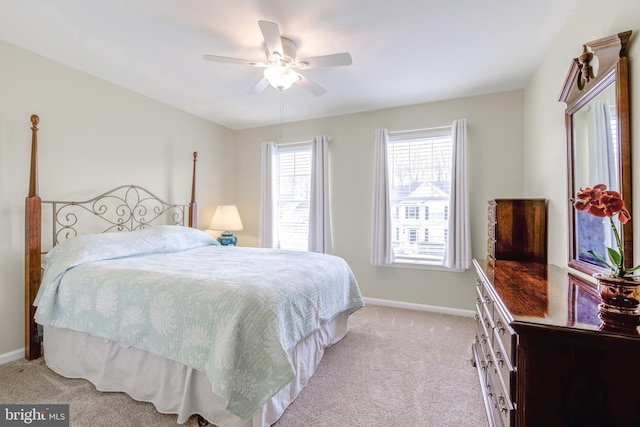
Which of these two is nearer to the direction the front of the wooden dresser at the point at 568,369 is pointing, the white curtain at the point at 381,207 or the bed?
the bed

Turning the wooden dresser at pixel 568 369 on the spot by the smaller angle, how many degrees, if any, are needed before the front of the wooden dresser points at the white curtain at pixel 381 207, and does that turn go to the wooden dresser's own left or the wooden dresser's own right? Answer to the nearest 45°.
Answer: approximately 45° to the wooden dresser's own right

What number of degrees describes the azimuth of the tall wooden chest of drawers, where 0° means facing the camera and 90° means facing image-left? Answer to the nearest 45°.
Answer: approximately 90°

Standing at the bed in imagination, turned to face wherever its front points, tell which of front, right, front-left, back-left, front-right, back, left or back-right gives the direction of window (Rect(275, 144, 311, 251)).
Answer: left

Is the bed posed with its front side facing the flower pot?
yes

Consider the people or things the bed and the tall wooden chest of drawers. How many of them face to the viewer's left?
1

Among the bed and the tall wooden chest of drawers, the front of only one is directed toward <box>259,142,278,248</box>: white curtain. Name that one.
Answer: the tall wooden chest of drawers

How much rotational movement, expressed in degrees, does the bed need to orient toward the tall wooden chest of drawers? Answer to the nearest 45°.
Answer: approximately 45° to its left

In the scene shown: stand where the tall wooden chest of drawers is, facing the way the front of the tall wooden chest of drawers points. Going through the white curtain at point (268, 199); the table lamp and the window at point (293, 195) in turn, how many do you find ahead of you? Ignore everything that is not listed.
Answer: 3

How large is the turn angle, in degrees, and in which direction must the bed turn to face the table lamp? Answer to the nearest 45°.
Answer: approximately 135° to its left

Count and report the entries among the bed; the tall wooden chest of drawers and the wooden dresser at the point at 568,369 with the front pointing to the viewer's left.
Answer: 2

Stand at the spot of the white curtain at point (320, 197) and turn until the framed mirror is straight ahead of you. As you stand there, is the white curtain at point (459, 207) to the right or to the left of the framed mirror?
left

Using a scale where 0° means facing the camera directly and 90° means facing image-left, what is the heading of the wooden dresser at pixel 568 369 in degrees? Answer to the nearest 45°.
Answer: approximately 90°

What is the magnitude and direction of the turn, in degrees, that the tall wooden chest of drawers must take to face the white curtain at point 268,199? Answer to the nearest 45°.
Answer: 0° — it already faces it

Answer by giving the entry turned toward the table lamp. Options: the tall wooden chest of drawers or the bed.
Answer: the tall wooden chest of drawers
